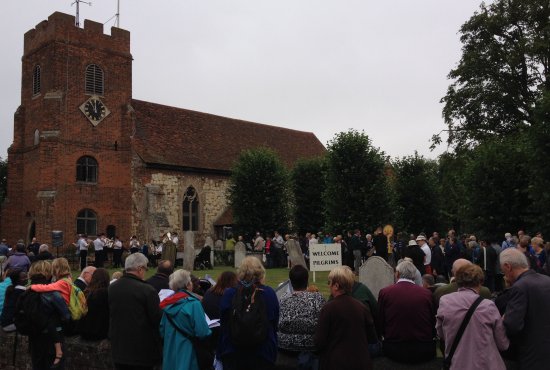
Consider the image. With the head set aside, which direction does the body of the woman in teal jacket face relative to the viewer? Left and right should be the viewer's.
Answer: facing away from the viewer and to the right of the viewer

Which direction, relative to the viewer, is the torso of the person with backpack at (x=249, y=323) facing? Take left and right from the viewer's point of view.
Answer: facing away from the viewer

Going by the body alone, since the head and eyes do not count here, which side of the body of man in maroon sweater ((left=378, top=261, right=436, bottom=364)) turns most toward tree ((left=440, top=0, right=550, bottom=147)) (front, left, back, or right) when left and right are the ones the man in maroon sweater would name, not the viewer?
front

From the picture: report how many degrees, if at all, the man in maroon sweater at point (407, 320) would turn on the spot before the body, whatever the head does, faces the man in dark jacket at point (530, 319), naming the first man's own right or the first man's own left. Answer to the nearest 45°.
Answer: approximately 135° to the first man's own right

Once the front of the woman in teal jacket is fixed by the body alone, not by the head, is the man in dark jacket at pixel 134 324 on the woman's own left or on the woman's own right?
on the woman's own left

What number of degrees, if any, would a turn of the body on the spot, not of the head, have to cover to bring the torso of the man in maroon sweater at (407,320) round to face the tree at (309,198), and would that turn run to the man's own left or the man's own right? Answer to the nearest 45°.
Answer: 0° — they already face it

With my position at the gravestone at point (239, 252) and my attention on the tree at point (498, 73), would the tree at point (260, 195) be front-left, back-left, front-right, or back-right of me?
front-left

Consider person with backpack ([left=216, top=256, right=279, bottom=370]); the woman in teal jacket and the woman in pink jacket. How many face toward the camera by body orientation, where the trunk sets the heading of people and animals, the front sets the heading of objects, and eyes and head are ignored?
0

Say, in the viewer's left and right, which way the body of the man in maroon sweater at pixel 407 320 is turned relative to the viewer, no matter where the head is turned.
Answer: facing away from the viewer

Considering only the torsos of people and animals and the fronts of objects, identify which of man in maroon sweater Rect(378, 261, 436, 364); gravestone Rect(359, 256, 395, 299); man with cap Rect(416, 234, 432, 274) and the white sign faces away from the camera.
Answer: the man in maroon sweater

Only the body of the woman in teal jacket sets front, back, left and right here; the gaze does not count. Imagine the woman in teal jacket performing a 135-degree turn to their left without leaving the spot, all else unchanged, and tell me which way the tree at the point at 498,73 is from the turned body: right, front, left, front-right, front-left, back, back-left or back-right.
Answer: back-right

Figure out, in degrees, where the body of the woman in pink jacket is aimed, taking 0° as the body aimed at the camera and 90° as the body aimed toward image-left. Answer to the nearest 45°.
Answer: approximately 180°

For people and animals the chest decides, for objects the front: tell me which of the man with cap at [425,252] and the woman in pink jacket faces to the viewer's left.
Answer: the man with cap

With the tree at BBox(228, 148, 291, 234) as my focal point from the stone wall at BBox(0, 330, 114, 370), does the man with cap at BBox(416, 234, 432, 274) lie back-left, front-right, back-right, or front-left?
front-right

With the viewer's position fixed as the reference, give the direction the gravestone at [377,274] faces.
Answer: facing the viewer
